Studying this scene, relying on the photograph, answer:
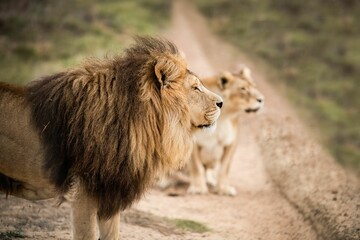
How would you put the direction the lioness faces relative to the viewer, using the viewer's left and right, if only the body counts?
facing the viewer and to the right of the viewer

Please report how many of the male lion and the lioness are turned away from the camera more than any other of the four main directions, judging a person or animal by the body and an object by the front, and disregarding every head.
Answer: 0

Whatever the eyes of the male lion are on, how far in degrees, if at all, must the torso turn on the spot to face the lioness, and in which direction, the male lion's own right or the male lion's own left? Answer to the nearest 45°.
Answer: approximately 45° to the male lion's own left

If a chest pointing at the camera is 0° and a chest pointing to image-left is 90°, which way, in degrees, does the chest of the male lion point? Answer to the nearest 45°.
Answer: approximately 270°
